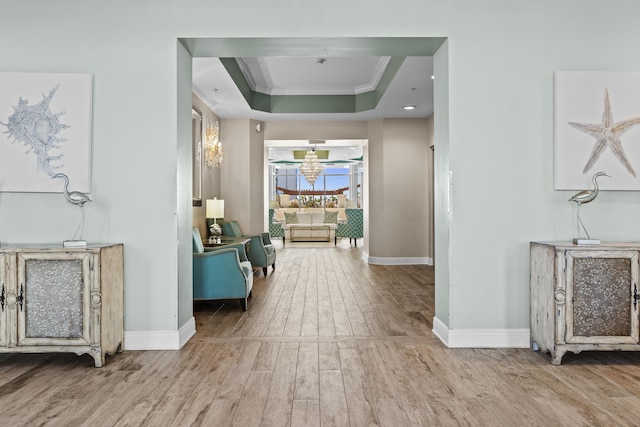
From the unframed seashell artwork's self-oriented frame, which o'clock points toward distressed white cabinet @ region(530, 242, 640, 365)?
The distressed white cabinet is roughly at 10 o'clock from the unframed seashell artwork.

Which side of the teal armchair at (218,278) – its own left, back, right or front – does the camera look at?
right

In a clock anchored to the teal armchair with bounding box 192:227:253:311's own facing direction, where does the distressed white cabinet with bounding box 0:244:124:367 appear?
The distressed white cabinet is roughly at 4 o'clock from the teal armchair.

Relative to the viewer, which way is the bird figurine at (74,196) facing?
to the viewer's left

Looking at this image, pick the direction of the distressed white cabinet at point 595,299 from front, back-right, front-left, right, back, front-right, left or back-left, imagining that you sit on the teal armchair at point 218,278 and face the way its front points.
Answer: front-right

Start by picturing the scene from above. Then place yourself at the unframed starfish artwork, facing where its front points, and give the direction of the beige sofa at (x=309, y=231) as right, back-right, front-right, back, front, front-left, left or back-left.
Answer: back-right

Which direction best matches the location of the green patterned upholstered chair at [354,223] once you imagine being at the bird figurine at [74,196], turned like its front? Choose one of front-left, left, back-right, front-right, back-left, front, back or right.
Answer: back-right

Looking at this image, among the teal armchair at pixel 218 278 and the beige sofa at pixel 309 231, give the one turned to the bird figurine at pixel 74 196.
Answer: the beige sofa

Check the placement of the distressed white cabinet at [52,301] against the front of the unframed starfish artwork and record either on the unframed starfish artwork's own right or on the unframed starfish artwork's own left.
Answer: on the unframed starfish artwork's own right
